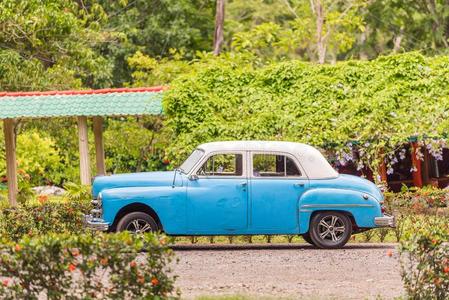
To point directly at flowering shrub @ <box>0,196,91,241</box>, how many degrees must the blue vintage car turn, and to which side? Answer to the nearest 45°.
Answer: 0° — it already faces it

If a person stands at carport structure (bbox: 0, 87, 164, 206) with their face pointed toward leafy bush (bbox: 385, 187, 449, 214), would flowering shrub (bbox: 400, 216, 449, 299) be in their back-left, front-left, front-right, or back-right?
front-right

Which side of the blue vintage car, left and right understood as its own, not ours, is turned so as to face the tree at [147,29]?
right

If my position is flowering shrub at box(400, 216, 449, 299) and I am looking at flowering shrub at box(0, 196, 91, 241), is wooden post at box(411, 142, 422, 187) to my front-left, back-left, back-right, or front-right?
front-right

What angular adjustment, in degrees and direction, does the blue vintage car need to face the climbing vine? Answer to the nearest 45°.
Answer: approximately 90° to its right

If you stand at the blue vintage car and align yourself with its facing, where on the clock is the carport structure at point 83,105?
The carport structure is roughly at 2 o'clock from the blue vintage car.

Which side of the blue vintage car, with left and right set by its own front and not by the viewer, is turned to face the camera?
left

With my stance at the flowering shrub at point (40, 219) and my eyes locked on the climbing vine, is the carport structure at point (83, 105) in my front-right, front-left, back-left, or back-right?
front-left

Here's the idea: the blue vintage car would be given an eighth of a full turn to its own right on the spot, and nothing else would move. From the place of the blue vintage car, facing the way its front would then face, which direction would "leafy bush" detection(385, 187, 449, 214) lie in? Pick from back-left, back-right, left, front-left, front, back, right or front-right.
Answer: right

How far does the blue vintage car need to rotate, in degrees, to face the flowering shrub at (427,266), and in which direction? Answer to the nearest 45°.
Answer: approximately 90° to its left
